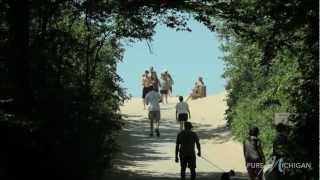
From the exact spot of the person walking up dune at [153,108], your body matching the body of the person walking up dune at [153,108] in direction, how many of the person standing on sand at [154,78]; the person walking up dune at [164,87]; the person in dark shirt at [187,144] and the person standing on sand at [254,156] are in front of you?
2

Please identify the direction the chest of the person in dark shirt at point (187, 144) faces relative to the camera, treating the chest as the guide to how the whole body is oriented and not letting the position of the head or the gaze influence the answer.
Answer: away from the camera

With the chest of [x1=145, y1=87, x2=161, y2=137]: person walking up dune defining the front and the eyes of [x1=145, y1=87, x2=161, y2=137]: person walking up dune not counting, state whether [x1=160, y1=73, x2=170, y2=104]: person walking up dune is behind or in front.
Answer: in front

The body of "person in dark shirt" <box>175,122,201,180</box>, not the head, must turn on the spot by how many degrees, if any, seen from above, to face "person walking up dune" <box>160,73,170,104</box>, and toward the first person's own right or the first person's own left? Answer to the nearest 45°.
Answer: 0° — they already face them

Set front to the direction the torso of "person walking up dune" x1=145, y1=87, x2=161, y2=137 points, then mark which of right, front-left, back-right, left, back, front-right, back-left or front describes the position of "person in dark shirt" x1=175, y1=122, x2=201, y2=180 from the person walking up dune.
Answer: back

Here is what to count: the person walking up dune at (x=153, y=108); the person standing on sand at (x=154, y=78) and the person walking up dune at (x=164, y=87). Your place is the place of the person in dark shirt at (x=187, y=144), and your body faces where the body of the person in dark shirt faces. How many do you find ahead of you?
3

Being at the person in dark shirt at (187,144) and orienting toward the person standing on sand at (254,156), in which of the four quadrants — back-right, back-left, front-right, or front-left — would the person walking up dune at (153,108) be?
back-left

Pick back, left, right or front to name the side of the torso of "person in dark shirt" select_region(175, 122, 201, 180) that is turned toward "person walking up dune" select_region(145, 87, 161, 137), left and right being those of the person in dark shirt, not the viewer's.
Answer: front

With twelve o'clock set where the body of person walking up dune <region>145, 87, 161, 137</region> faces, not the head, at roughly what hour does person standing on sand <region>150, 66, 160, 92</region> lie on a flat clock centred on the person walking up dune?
The person standing on sand is roughly at 12 o'clock from the person walking up dune.

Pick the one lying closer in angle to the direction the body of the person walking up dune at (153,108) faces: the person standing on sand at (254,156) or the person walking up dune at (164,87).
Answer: the person walking up dune

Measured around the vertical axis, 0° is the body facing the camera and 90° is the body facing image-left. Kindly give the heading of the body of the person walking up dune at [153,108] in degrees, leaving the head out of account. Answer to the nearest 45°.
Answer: approximately 180°
